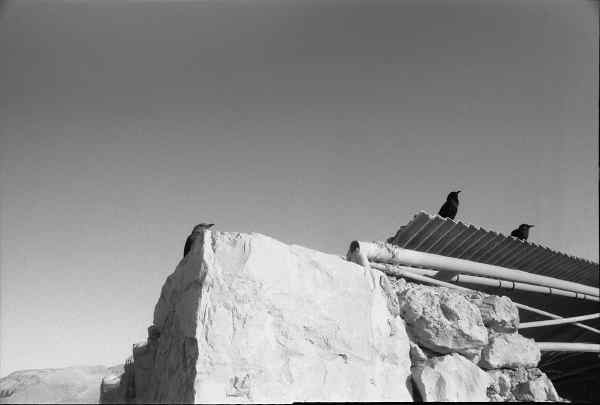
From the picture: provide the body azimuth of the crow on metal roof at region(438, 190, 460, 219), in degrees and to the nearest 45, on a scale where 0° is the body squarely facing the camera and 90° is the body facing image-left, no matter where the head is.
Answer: approximately 270°

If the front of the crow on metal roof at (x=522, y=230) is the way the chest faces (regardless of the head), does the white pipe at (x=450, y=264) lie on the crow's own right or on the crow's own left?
on the crow's own right

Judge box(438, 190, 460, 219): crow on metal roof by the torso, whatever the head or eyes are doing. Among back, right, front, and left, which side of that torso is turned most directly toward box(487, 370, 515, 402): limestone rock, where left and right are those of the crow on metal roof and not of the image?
right

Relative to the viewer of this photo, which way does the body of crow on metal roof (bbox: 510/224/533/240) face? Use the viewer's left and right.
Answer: facing to the right of the viewer

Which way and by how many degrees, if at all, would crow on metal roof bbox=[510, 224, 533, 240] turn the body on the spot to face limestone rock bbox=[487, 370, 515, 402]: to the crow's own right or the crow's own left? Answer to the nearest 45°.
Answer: approximately 90° to the crow's own right

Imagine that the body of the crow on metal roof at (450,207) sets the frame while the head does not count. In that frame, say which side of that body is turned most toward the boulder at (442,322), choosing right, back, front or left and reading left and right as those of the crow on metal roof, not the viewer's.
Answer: right

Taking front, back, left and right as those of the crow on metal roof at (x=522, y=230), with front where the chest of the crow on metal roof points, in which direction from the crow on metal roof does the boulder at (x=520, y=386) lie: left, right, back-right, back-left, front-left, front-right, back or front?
right

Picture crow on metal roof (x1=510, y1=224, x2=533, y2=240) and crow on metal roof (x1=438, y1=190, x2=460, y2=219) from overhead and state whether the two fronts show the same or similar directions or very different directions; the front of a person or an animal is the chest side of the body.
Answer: same or similar directions

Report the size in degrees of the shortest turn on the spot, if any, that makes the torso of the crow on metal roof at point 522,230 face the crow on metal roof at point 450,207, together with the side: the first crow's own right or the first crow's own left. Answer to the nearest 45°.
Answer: approximately 135° to the first crow's own right

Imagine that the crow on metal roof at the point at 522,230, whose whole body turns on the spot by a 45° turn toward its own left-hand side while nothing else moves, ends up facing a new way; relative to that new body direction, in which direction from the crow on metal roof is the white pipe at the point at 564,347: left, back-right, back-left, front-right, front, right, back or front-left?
back-right

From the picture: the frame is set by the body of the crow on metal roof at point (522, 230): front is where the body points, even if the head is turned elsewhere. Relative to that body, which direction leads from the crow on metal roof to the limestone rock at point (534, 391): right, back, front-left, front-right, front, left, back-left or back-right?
right

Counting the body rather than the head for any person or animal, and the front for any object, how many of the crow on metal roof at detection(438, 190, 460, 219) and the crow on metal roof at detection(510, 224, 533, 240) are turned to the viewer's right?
2
